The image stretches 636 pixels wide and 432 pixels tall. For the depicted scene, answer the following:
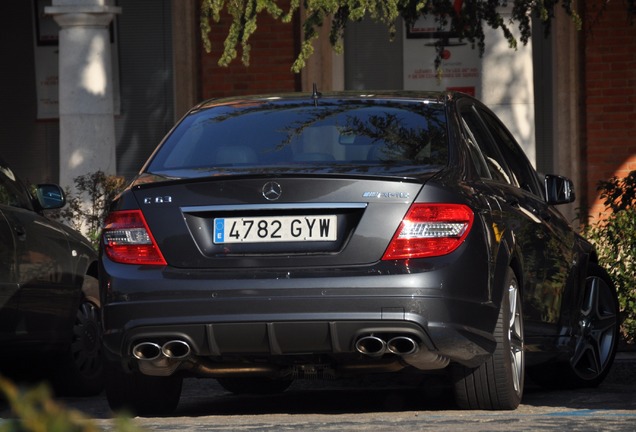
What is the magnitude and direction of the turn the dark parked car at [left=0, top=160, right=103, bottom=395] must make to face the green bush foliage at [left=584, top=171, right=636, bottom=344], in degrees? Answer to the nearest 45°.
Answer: approximately 45° to its right

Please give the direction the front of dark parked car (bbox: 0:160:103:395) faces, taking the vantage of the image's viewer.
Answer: facing away from the viewer and to the right of the viewer

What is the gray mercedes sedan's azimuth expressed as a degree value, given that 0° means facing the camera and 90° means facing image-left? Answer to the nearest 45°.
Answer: approximately 180°

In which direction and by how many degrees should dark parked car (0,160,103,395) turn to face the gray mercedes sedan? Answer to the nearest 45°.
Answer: approximately 90° to its right

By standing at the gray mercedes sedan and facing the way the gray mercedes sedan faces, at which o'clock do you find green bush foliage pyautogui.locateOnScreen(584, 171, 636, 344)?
The green bush foliage is roughly at 1 o'clock from the gray mercedes sedan.

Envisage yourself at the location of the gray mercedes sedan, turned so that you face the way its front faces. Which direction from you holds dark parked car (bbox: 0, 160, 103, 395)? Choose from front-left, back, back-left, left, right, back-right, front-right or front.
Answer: front-left

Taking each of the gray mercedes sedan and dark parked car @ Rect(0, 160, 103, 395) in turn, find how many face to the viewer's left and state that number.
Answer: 0

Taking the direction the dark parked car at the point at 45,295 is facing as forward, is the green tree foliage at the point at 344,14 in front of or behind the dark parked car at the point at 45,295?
in front
